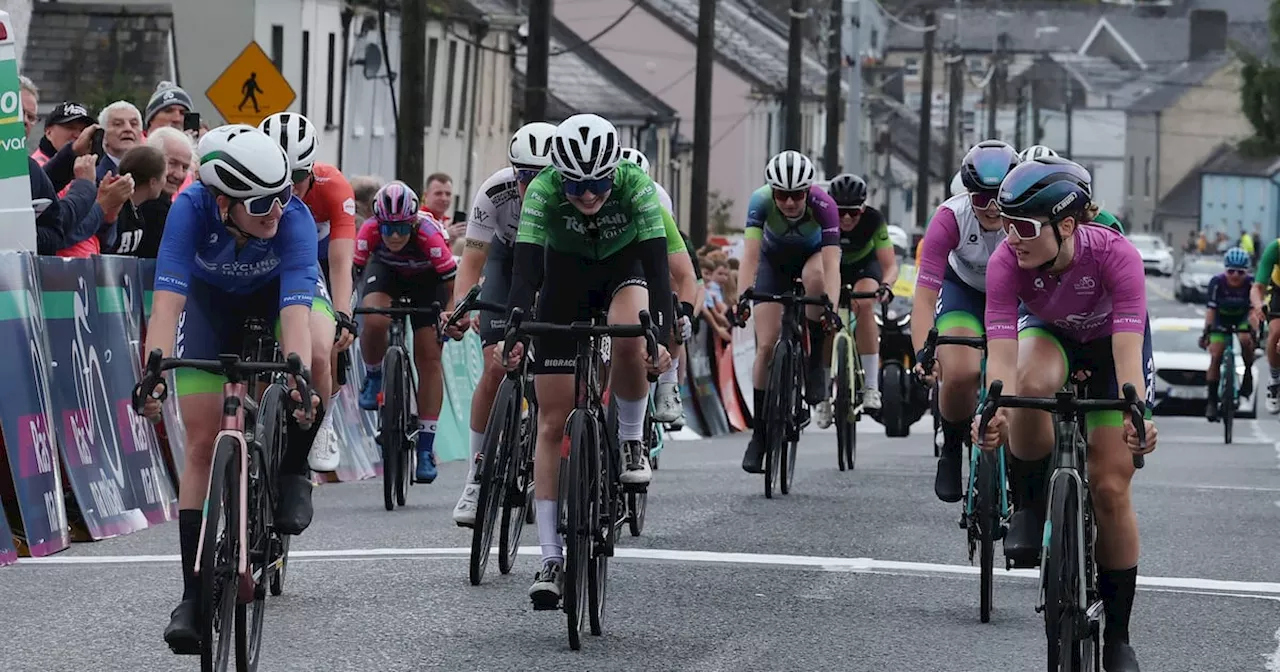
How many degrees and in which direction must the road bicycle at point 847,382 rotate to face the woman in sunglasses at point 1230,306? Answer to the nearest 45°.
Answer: approximately 135° to its left

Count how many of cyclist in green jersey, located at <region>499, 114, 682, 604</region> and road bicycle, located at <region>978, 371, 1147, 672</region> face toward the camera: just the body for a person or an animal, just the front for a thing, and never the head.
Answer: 2

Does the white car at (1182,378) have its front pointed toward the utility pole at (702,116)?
no

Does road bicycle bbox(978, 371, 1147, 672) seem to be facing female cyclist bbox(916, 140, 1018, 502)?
no

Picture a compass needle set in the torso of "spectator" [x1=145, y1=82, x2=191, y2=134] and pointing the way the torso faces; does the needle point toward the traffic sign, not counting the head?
no

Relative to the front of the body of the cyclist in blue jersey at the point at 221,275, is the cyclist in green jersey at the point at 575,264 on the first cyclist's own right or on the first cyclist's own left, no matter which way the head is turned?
on the first cyclist's own left

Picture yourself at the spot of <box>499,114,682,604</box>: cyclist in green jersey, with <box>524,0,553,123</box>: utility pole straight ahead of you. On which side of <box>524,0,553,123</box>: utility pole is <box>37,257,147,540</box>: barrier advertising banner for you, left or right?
left

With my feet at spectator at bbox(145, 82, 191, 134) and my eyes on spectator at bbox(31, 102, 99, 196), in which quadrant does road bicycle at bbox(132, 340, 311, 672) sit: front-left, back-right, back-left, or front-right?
front-left

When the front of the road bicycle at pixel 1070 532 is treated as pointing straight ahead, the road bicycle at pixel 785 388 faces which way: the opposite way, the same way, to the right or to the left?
the same way

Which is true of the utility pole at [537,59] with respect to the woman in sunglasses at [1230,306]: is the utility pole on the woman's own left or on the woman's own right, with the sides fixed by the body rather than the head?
on the woman's own right

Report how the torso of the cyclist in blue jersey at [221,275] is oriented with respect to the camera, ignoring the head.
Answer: toward the camera

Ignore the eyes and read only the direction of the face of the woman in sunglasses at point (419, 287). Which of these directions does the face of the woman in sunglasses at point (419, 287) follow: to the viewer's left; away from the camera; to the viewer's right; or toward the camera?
toward the camera

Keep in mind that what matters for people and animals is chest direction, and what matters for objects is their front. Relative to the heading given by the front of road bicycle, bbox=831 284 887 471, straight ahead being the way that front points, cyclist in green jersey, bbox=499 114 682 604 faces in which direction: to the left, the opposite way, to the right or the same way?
the same way
